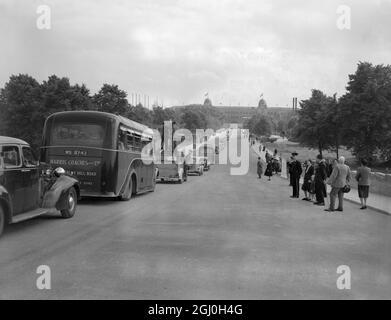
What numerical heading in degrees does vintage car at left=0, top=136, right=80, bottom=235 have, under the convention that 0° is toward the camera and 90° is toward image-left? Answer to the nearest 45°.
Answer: approximately 225°

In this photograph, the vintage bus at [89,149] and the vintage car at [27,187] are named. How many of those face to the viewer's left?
0

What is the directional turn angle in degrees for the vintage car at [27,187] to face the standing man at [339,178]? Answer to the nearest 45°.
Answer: approximately 45° to its right

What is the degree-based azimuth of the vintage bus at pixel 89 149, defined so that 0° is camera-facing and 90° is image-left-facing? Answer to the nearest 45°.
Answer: approximately 225°

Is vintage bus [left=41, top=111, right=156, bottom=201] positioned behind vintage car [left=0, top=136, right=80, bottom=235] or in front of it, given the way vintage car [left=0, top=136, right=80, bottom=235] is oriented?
in front

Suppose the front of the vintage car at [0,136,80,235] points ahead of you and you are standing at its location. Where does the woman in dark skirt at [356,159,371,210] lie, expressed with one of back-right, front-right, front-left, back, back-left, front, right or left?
front-right

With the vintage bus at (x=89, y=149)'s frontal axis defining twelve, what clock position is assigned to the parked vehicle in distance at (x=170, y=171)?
The parked vehicle in distance is roughly at 11 o'clock from the vintage bus.

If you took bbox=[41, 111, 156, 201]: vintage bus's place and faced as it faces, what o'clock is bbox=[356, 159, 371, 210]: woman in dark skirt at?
The woman in dark skirt is roughly at 4 o'clock from the vintage bus.
